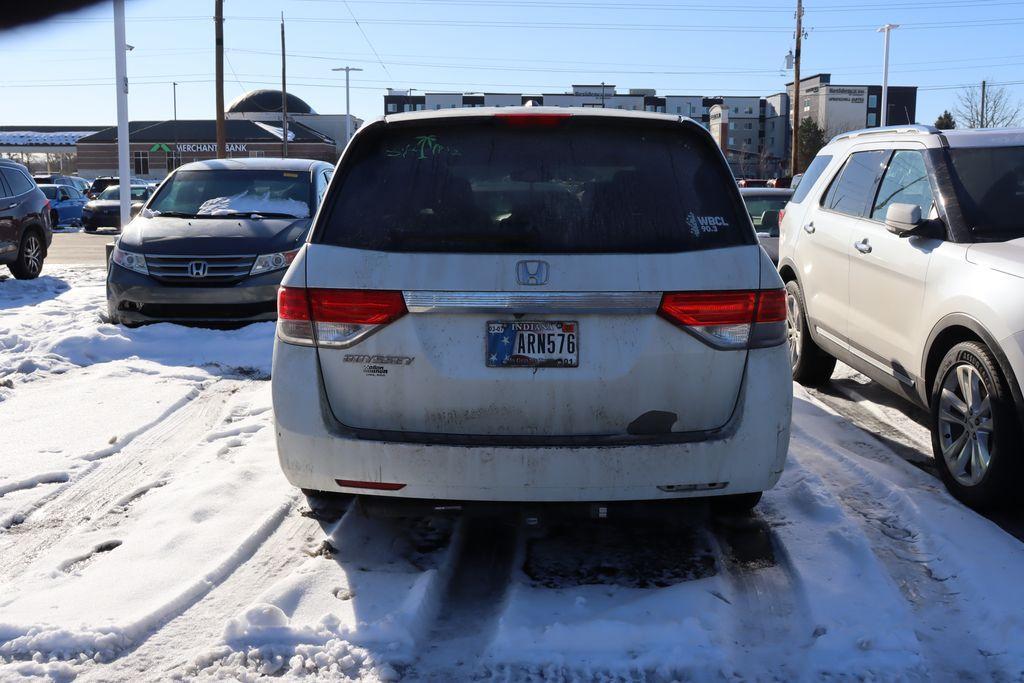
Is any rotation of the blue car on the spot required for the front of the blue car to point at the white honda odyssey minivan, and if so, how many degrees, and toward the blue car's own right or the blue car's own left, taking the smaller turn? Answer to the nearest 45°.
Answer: approximately 45° to the blue car's own left

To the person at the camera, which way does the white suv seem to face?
facing the viewer and to the right of the viewer

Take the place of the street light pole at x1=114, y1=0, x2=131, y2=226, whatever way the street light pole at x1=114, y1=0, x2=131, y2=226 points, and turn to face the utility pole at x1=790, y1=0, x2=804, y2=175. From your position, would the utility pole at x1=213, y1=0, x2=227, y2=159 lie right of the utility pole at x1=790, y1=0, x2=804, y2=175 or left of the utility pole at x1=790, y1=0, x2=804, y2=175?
left

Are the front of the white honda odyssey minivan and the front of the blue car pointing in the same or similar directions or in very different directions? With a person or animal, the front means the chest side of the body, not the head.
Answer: very different directions

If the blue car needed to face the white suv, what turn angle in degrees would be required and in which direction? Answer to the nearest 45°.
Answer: approximately 45° to its left

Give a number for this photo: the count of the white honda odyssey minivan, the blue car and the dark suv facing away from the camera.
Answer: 1

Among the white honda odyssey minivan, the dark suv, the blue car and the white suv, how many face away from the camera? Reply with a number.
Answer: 1

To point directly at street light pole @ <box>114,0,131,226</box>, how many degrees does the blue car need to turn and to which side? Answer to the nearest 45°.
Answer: approximately 45° to its left

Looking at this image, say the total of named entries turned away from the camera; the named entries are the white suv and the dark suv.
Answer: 0

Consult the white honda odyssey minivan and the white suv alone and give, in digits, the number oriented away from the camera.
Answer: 1

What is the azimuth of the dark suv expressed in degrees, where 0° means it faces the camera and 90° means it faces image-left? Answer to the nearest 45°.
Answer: approximately 45°

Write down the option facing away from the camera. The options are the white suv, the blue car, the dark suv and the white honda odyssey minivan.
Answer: the white honda odyssey minivan

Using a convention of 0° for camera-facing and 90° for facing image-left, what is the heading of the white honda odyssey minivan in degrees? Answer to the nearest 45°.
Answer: approximately 180°

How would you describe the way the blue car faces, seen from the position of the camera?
facing the viewer and to the left of the viewer
